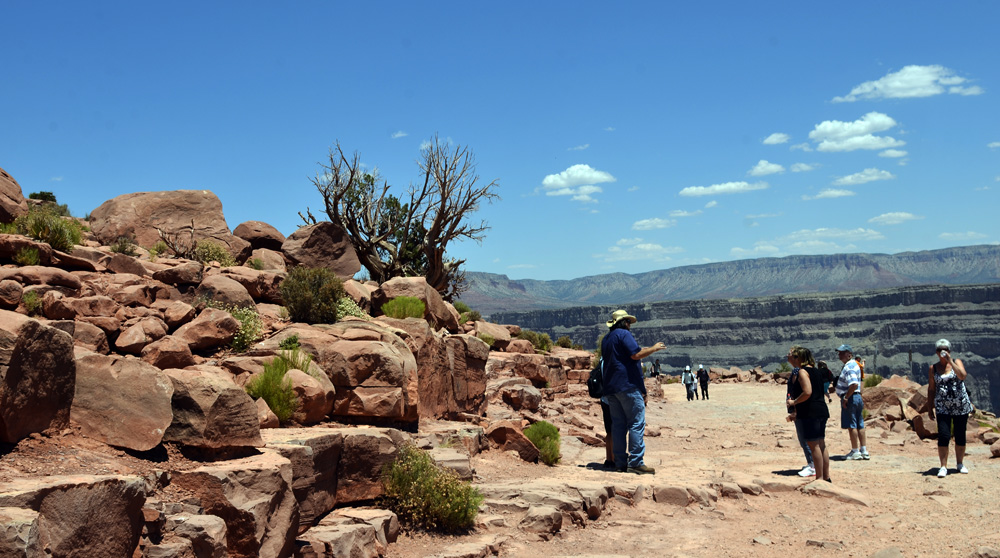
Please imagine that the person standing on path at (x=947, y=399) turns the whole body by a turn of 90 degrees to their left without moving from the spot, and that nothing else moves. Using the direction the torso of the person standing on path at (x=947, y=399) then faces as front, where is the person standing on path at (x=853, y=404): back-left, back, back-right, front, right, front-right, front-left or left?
back-left

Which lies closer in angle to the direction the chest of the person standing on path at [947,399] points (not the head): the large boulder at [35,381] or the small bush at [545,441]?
the large boulder

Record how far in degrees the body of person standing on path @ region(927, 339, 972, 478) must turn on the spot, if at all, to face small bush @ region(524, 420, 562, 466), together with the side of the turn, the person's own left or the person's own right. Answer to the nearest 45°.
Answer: approximately 90° to the person's own right

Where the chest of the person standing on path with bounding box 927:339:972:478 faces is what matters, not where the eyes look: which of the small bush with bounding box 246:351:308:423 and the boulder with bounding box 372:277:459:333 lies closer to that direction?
the small bush

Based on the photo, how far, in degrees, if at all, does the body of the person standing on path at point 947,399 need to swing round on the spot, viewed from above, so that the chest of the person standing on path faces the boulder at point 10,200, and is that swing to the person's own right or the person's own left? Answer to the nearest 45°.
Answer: approximately 90° to the person's own right

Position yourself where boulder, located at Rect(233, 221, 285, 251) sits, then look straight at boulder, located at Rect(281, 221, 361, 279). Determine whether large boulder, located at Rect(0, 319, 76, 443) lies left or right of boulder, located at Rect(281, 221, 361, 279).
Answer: right

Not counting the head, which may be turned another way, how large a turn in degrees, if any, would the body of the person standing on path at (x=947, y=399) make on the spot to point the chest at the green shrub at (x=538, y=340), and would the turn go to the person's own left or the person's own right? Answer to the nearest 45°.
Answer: approximately 135° to the person's own right

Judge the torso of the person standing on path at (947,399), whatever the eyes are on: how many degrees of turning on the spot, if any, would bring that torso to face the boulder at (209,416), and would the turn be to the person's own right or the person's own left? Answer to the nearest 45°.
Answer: approximately 45° to the person's own right

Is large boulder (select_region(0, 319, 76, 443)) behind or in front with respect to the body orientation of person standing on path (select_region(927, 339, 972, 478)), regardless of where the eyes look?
in front

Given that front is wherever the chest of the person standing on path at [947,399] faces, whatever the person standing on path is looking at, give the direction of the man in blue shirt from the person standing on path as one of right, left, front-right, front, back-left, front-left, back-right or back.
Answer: front-right

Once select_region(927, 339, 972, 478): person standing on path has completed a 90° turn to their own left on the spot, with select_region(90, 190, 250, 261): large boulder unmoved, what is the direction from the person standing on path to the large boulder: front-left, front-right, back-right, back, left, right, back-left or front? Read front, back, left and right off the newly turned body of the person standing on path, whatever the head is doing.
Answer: back

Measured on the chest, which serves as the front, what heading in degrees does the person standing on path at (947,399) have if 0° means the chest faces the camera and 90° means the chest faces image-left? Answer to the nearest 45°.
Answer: approximately 0°

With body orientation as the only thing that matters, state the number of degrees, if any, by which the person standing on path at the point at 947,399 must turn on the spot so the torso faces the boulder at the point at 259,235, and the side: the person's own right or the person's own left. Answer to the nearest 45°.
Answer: approximately 90° to the person's own right

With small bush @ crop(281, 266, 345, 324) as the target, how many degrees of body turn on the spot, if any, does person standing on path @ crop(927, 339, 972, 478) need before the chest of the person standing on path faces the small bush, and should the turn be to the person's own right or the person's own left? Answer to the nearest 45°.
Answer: approximately 90° to the person's own right

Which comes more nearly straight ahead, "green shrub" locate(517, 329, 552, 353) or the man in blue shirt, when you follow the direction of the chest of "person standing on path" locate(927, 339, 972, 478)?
the man in blue shirt
